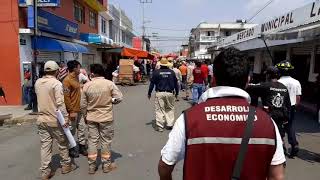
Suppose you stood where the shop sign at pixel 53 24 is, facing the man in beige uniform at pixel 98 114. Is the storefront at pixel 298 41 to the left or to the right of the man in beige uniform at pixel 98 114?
left

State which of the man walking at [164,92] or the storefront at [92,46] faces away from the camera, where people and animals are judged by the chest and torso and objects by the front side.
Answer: the man walking

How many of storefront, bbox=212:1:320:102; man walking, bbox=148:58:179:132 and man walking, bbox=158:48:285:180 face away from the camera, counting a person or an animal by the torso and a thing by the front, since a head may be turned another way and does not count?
2

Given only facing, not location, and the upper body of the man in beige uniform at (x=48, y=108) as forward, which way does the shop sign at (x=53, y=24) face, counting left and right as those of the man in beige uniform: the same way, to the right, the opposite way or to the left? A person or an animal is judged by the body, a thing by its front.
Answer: to the right

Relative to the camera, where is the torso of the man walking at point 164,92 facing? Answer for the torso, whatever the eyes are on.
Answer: away from the camera

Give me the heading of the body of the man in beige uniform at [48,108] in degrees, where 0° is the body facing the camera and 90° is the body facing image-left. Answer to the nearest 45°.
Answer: approximately 225°

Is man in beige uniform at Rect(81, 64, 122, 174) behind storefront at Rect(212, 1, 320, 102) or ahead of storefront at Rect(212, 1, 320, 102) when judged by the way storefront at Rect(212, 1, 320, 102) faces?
ahead

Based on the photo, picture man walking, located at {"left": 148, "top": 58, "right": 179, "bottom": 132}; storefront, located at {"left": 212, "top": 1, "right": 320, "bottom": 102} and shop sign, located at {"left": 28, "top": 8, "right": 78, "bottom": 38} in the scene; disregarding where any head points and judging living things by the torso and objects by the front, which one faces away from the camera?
the man walking

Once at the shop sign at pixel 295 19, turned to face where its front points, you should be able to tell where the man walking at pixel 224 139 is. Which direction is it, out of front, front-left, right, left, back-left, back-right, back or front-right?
front-left

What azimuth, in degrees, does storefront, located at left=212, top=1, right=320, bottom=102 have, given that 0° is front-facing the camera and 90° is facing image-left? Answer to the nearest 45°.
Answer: approximately 45°
